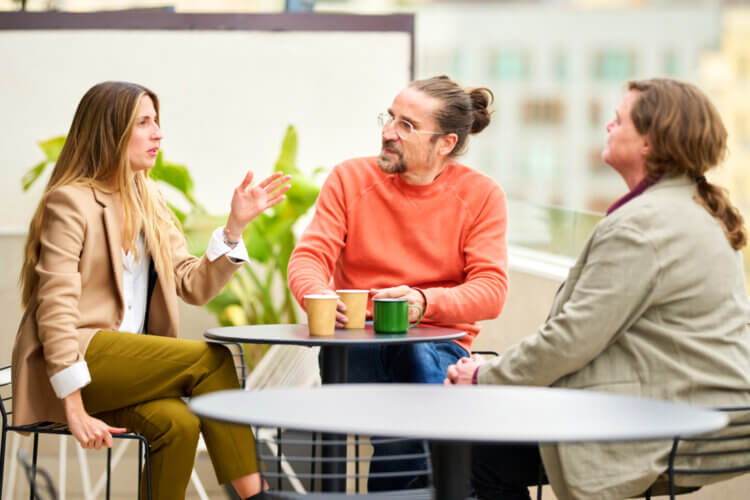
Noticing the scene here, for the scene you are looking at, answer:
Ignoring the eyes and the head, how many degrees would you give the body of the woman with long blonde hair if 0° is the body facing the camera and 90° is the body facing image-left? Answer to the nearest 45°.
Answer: approximately 315°

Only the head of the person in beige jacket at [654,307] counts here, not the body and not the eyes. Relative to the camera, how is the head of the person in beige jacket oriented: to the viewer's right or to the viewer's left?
to the viewer's left

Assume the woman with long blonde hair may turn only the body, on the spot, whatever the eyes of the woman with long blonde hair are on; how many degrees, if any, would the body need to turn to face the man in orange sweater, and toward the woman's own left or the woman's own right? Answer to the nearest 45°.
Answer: approximately 45° to the woman's own left

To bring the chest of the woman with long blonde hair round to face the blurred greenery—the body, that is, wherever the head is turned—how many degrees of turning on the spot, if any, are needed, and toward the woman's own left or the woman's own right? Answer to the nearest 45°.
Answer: approximately 135° to the woman's own left

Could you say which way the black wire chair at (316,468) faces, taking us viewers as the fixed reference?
facing away from the viewer

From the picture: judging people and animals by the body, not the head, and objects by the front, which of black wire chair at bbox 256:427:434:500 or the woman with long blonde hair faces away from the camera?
the black wire chair

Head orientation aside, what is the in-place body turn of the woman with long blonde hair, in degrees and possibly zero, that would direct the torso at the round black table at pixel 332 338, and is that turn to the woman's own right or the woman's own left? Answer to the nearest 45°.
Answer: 0° — they already face it
